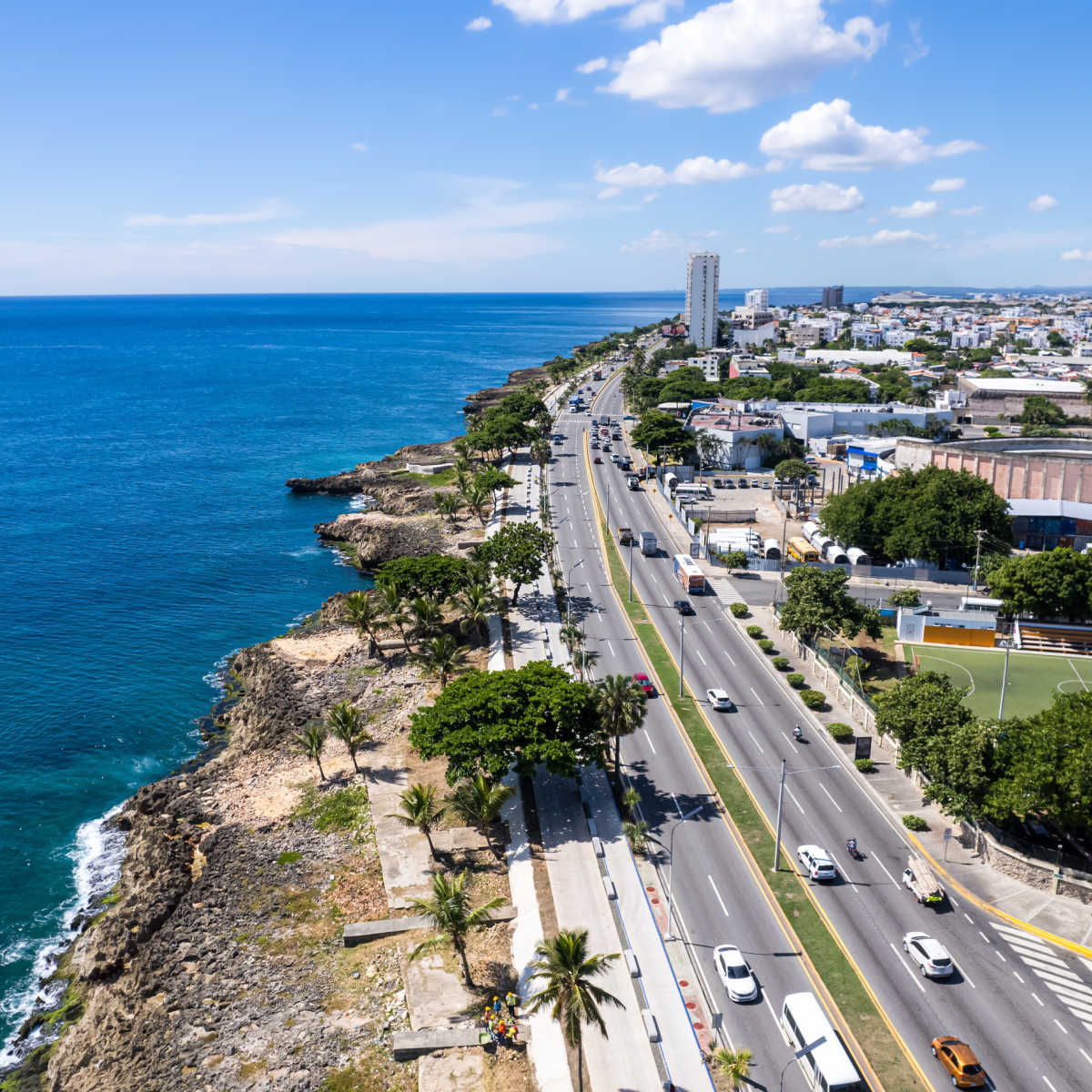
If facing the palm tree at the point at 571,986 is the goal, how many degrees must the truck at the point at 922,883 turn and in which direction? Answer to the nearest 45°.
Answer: approximately 90° to its left

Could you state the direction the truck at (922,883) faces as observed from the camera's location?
facing away from the viewer and to the left of the viewer

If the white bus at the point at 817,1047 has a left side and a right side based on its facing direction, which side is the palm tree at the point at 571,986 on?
on its right

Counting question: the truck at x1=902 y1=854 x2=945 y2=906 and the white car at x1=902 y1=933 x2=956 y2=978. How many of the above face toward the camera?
0

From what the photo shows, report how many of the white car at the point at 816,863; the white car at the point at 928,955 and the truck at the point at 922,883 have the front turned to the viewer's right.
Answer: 0

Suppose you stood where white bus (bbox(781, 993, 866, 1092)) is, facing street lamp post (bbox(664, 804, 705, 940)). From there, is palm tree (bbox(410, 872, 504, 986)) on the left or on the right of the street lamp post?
left

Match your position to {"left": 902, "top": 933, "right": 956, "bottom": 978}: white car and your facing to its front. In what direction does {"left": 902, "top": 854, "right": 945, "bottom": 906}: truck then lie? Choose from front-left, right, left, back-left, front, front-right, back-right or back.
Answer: front-right

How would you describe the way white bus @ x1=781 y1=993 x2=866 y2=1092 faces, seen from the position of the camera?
facing the viewer and to the right of the viewer

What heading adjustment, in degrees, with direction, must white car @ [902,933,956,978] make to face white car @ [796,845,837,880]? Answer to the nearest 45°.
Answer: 0° — it already faces it

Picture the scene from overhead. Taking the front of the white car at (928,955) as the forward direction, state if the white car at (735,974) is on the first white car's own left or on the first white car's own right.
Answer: on the first white car's own left

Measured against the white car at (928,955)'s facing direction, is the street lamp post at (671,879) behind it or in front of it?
in front

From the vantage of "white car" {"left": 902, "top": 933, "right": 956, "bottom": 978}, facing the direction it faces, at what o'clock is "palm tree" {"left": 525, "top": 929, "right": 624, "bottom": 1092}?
The palm tree is roughly at 9 o'clock from the white car.

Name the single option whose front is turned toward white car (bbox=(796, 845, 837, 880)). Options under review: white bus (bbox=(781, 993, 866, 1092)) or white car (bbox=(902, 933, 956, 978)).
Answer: white car (bbox=(902, 933, 956, 978))
